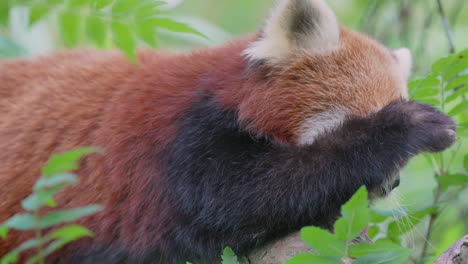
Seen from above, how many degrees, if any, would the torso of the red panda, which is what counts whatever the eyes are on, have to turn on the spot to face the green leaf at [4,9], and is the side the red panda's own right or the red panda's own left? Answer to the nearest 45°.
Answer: approximately 180°

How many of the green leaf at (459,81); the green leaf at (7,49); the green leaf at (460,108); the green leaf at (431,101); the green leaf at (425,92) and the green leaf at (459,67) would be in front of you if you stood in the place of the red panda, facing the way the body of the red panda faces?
5

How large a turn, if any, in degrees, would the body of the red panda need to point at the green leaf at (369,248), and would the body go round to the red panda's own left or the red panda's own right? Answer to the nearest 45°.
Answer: approximately 45° to the red panda's own right

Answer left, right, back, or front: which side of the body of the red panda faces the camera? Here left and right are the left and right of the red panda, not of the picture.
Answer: right

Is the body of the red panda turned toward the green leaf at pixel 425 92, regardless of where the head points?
yes

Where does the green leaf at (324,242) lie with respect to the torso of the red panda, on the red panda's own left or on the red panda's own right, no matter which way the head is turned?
on the red panda's own right

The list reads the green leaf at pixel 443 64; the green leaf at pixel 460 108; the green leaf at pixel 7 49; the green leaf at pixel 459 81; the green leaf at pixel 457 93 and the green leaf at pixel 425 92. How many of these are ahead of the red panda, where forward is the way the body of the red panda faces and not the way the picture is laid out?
5

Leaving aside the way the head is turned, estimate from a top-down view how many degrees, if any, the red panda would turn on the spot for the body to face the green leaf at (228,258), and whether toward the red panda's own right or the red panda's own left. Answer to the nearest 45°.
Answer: approximately 90° to the red panda's own right

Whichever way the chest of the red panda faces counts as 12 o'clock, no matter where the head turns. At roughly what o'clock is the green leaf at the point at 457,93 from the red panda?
The green leaf is roughly at 12 o'clock from the red panda.
